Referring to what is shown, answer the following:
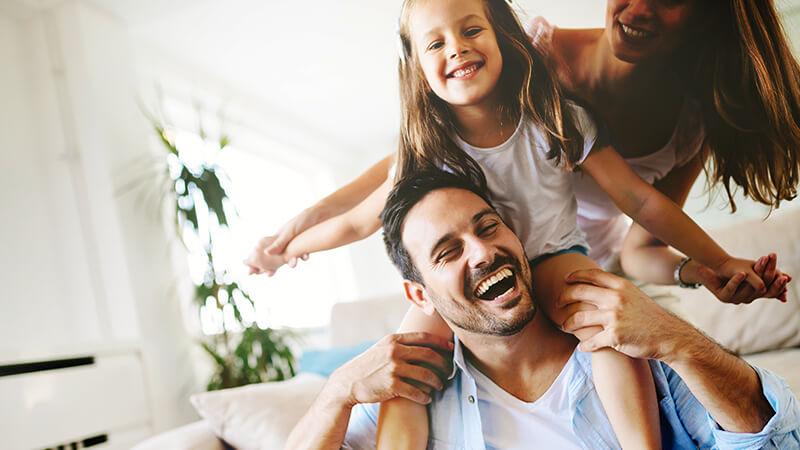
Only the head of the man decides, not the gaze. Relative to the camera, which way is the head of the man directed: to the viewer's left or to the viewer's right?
to the viewer's right

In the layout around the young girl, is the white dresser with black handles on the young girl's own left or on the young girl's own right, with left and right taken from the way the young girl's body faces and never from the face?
on the young girl's own right

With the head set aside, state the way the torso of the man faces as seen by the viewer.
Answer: toward the camera

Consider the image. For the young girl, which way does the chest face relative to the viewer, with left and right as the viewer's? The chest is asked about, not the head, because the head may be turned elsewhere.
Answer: facing the viewer

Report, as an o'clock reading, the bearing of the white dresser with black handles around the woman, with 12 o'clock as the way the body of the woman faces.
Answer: The white dresser with black handles is roughly at 2 o'clock from the woman.

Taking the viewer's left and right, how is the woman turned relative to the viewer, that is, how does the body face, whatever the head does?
facing the viewer and to the left of the viewer
